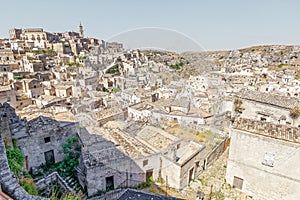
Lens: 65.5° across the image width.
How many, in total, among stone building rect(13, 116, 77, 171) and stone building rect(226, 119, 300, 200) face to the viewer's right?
0

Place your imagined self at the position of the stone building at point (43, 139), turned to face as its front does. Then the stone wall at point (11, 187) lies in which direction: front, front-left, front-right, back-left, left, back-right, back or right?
front

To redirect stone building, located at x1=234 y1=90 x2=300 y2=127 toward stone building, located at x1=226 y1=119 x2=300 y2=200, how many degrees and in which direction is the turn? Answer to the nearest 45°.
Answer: approximately 45° to its left

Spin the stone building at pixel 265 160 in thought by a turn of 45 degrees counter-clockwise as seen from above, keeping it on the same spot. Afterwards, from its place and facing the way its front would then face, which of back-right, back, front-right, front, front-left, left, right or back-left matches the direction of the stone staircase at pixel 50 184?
front-right

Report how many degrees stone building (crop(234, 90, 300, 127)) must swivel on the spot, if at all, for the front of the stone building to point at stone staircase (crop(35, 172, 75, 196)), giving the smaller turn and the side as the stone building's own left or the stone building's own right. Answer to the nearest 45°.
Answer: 0° — it already faces it

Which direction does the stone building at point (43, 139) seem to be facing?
toward the camera

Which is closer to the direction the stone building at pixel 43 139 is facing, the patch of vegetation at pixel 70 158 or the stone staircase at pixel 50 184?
the stone staircase

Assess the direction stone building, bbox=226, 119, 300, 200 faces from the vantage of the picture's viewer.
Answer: facing the viewer and to the left of the viewer
